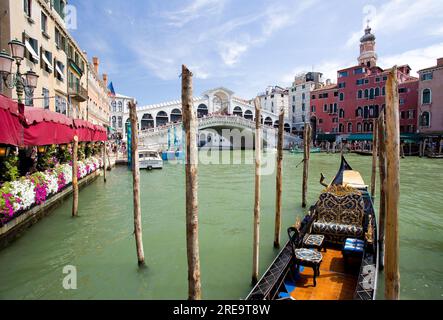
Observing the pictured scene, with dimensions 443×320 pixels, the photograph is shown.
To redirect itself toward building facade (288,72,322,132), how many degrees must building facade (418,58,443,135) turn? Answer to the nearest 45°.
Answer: approximately 90° to its right

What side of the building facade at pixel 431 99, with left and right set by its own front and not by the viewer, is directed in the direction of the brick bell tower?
right

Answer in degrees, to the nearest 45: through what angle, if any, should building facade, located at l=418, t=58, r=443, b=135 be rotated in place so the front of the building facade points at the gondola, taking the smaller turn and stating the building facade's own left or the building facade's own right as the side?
approximately 45° to the building facade's own left

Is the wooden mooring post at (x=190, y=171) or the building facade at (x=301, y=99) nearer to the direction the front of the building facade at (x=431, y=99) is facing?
the wooden mooring post

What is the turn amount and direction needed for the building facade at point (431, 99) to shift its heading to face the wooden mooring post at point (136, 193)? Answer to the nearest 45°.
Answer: approximately 45° to its left

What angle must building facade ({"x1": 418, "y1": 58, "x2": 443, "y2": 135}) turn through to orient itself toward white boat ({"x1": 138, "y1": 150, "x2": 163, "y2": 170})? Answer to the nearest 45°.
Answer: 0° — it already faces it

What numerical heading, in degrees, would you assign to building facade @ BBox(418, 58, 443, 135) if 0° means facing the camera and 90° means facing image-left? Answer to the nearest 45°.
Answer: approximately 45°
